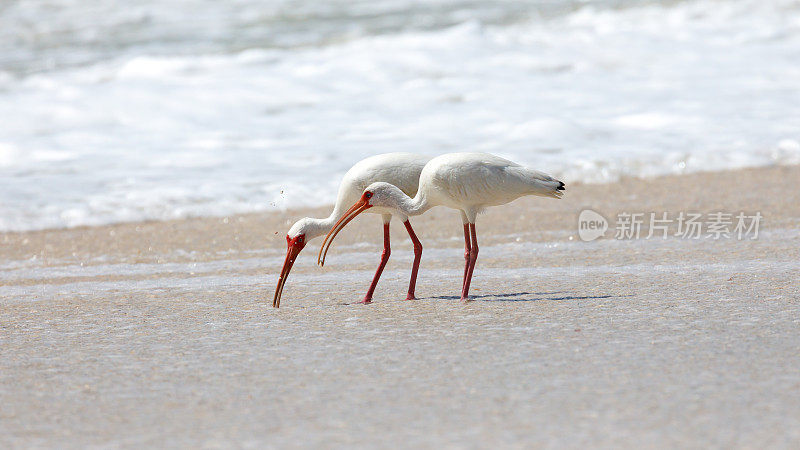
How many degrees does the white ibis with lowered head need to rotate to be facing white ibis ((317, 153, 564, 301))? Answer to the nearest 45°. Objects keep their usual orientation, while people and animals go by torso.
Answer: approximately 135° to its left

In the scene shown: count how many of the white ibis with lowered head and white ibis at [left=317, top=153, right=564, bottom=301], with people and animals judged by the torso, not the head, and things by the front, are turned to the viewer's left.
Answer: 2

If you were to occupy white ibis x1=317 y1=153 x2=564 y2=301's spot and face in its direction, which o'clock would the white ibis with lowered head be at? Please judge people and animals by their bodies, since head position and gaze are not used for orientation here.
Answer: The white ibis with lowered head is roughly at 1 o'clock from the white ibis.

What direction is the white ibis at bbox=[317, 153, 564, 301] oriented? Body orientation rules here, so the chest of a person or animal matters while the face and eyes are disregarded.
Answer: to the viewer's left

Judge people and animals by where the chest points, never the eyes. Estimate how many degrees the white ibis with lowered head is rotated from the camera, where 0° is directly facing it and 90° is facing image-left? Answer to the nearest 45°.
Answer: approximately 90°
